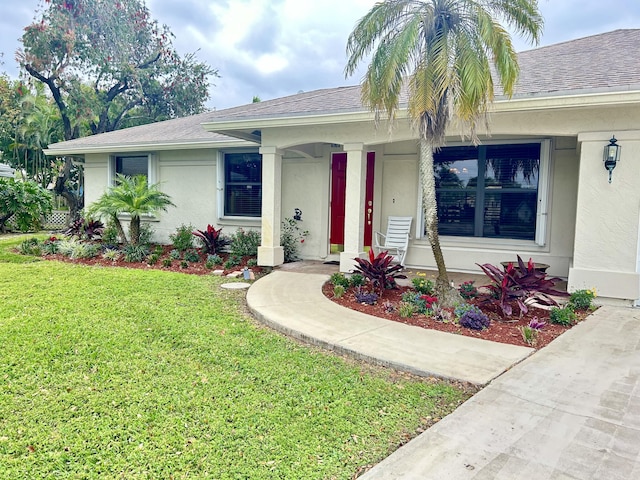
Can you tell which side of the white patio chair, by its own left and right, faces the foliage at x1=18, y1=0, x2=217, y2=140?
right

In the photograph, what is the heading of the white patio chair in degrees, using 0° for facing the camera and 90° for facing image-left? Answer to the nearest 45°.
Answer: approximately 45°

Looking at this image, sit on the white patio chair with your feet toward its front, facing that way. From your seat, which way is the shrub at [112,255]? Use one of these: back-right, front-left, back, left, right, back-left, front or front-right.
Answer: front-right

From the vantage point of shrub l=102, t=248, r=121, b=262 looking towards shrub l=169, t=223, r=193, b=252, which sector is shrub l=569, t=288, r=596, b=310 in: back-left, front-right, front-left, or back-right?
front-right

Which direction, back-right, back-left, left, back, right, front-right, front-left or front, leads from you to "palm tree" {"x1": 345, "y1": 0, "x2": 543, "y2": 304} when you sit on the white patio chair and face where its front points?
front-left

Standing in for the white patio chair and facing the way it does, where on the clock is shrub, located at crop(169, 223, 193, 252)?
The shrub is roughly at 2 o'clock from the white patio chair.

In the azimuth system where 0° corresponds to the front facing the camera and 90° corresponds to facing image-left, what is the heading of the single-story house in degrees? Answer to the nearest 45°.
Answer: approximately 45°

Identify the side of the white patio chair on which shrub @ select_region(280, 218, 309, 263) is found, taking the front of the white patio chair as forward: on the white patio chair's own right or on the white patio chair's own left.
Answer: on the white patio chair's own right

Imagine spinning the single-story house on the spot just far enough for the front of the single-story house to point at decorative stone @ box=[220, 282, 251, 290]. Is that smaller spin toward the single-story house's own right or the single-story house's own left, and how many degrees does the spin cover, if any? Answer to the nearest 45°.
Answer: approximately 45° to the single-story house's own right

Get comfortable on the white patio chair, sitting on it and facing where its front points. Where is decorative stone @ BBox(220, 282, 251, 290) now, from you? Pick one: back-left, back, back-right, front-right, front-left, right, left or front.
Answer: front

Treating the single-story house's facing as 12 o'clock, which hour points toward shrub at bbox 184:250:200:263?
The shrub is roughly at 2 o'clock from the single-story house.

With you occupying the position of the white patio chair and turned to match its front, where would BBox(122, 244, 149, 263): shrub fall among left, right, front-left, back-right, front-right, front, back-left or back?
front-right

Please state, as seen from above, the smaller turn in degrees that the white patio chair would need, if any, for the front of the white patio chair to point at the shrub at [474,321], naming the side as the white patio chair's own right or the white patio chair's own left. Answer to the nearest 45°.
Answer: approximately 45° to the white patio chair's own left
